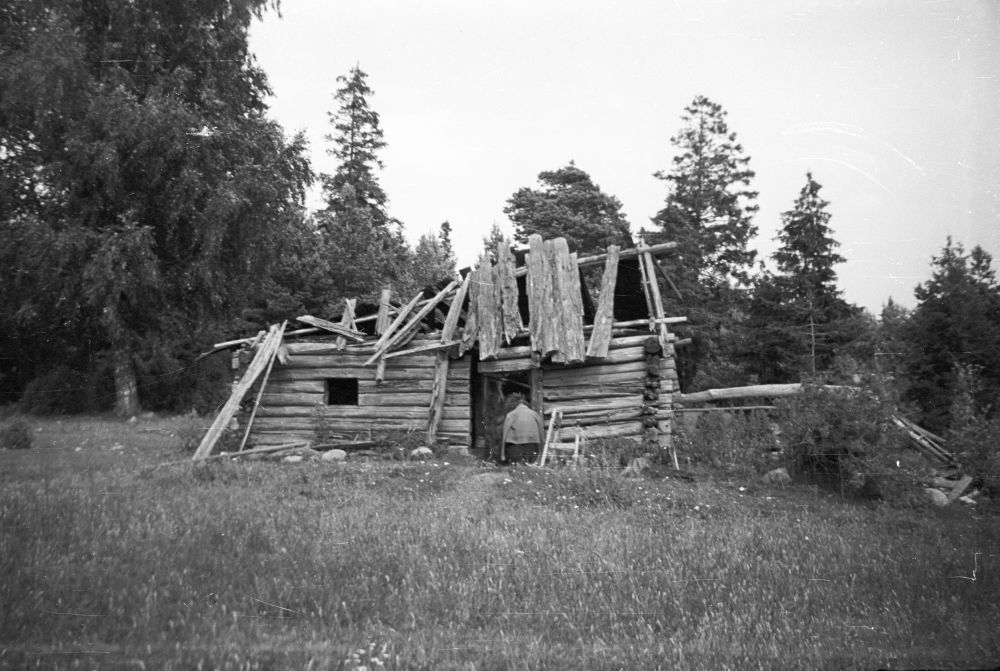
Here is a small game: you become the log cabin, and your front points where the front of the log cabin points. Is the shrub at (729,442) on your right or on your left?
on your left

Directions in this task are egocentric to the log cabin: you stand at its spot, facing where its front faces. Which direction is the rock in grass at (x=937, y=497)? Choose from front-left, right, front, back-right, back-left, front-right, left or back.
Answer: front-left

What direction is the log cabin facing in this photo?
toward the camera

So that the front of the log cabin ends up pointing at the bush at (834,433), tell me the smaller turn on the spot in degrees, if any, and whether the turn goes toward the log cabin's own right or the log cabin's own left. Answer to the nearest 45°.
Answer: approximately 45° to the log cabin's own left

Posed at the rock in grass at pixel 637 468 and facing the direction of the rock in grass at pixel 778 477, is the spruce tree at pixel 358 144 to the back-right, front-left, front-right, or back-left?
back-left

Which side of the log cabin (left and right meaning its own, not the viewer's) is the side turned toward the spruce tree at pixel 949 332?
left

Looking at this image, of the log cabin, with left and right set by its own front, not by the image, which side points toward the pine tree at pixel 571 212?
back

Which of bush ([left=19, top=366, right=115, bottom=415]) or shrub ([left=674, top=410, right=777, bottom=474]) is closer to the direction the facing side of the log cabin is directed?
the shrub

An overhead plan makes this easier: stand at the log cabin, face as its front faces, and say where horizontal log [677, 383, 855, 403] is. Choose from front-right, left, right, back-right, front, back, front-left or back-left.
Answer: left

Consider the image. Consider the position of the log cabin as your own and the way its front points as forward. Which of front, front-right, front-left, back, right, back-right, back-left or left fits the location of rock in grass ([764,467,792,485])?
front-left

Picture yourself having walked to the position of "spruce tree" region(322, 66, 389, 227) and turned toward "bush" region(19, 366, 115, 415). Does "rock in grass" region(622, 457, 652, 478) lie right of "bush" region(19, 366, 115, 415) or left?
left
